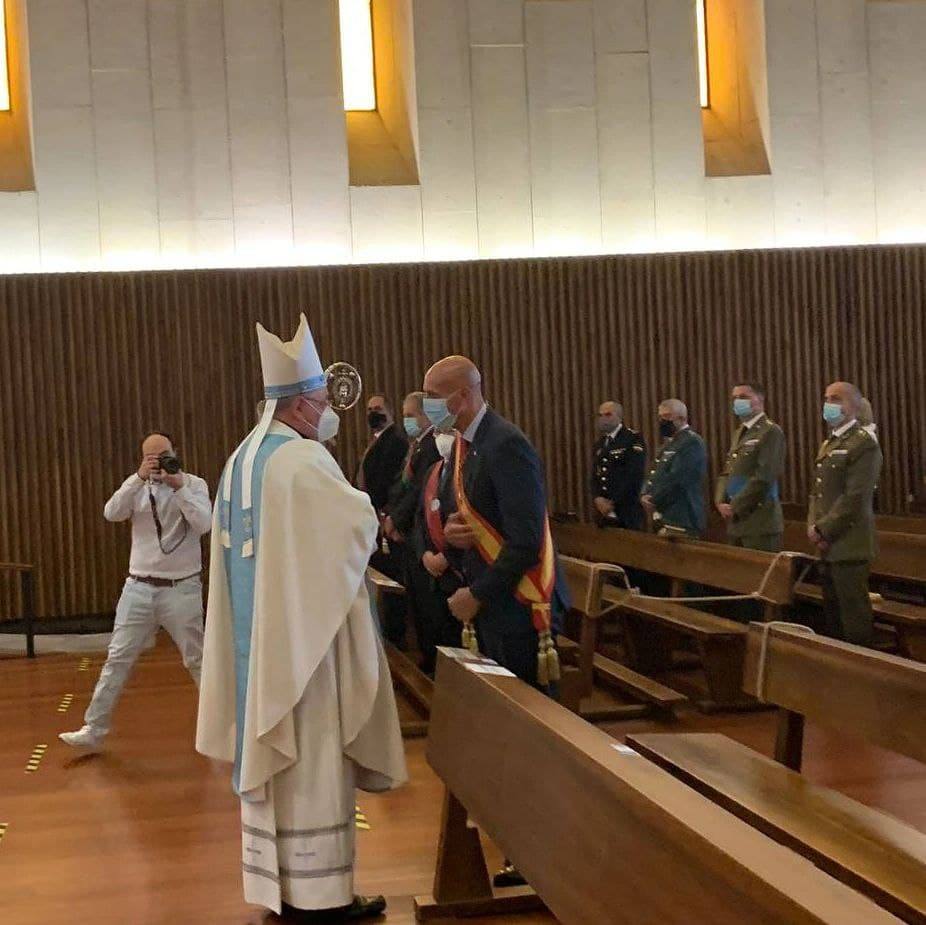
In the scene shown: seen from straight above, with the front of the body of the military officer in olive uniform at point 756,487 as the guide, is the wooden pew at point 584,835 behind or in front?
in front

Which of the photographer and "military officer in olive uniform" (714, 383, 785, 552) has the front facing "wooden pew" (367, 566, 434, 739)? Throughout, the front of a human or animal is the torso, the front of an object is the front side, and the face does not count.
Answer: the military officer in olive uniform

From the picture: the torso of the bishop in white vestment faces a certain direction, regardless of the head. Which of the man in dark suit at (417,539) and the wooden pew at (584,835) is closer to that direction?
the man in dark suit

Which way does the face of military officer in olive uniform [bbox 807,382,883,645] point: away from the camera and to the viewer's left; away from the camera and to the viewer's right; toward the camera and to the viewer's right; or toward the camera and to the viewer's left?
toward the camera and to the viewer's left

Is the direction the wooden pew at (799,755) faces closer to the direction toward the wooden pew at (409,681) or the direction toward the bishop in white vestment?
the bishop in white vestment

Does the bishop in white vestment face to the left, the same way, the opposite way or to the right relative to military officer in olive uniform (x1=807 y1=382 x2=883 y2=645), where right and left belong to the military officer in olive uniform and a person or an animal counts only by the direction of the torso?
the opposite way

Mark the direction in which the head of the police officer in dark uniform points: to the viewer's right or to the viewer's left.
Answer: to the viewer's left

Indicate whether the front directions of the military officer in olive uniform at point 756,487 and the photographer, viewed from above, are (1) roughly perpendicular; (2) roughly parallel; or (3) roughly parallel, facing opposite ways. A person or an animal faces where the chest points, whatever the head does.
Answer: roughly perpendicular

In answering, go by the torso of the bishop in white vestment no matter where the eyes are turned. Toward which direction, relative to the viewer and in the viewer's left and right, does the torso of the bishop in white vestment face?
facing away from the viewer and to the right of the viewer

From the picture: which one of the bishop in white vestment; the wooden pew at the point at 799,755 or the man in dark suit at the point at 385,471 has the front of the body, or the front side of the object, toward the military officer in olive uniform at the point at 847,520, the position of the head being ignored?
the bishop in white vestment

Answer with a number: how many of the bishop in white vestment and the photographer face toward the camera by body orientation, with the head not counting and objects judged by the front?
1

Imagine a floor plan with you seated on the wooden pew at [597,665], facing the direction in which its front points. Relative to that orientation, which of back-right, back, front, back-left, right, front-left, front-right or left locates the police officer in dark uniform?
back-right

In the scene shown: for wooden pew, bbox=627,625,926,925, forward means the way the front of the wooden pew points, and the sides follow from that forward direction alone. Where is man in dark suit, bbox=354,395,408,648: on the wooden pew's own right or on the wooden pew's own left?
on the wooden pew's own right
